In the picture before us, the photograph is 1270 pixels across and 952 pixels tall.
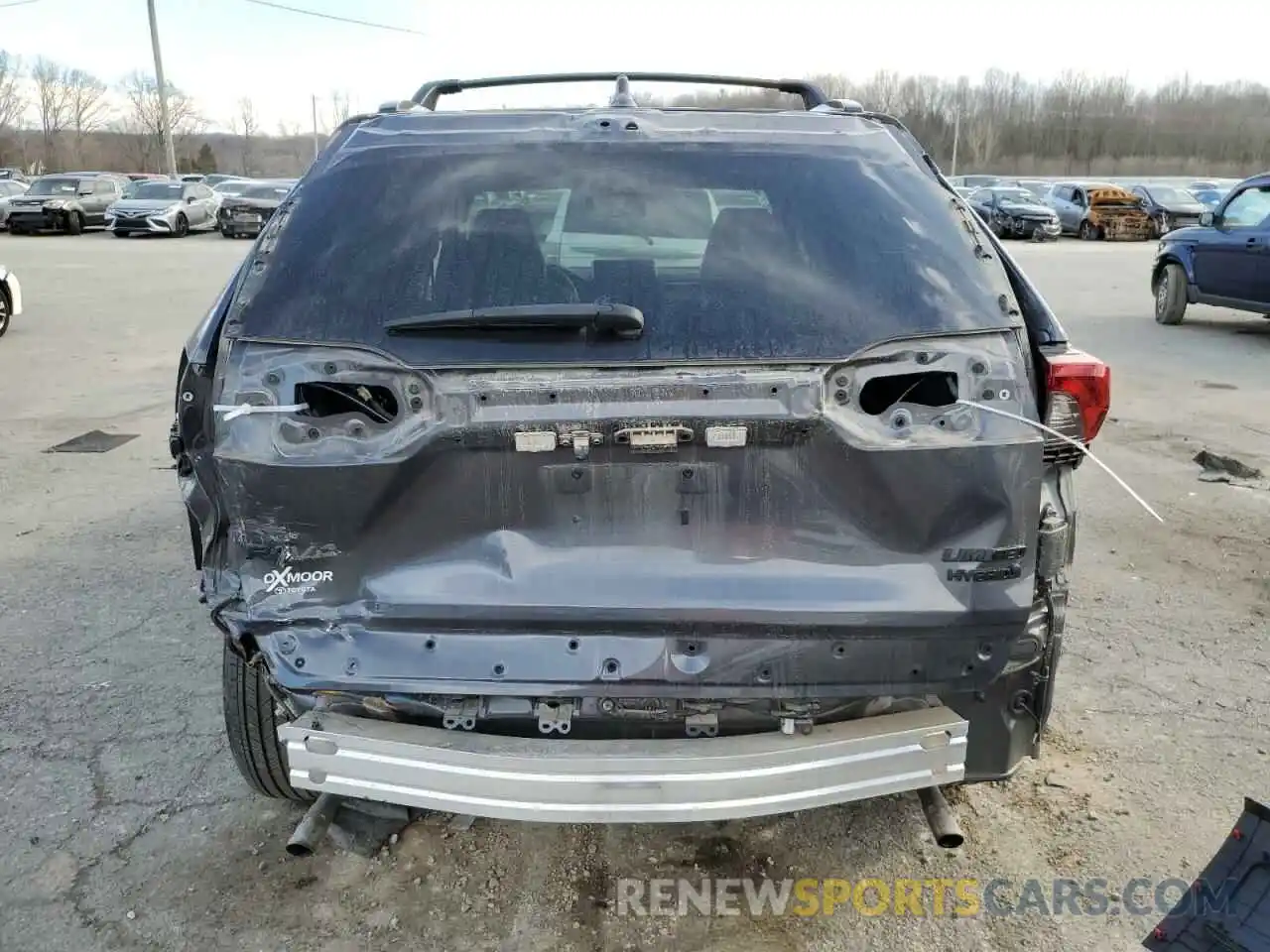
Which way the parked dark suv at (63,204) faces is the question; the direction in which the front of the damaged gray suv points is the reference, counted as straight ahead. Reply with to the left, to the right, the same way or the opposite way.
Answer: the opposite way

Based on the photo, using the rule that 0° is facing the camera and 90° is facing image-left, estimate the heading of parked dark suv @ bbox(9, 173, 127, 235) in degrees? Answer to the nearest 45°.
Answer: approximately 45°

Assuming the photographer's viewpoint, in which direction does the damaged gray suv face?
facing away from the viewer

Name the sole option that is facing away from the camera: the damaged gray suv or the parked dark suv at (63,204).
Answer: the damaged gray suv

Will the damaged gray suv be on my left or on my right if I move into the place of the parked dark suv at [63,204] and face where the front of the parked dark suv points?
on my left

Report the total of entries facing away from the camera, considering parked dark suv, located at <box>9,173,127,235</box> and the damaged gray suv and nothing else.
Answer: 1

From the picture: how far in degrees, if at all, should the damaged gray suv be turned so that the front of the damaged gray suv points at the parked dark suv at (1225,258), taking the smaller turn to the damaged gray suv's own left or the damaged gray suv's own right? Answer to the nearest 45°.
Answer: approximately 45° to the damaged gray suv's own right
